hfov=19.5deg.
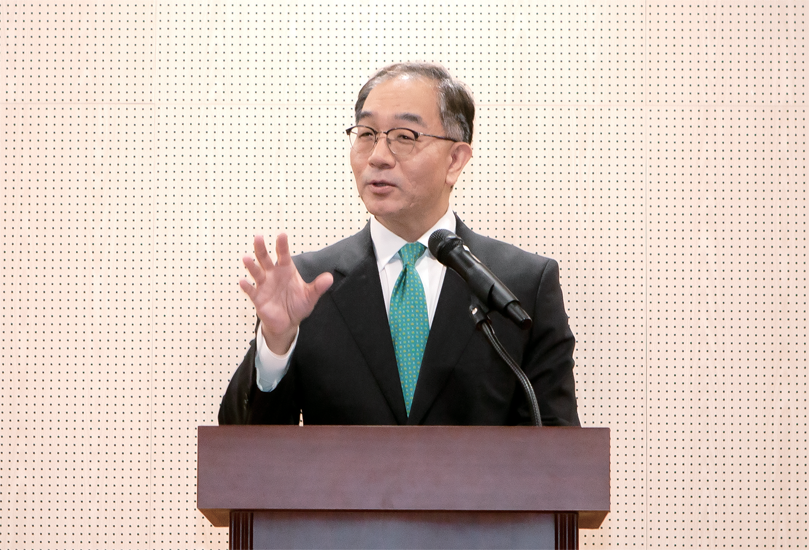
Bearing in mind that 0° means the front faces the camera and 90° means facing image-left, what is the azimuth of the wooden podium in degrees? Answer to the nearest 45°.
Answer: approximately 0°

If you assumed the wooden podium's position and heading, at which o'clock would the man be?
The man is roughly at 6 o'clock from the wooden podium.

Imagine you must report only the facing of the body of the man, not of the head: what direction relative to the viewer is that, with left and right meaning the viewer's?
facing the viewer

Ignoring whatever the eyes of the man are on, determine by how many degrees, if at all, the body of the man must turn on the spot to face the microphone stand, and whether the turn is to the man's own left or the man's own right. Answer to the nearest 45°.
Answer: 0° — they already face it

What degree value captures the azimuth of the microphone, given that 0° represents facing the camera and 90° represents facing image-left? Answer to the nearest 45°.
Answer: approximately 90°

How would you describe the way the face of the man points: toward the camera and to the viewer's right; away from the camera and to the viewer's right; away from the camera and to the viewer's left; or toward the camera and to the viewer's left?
toward the camera and to the viewer's left

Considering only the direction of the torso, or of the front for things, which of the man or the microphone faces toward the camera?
the man

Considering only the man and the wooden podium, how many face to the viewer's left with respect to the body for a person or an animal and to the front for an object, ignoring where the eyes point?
0

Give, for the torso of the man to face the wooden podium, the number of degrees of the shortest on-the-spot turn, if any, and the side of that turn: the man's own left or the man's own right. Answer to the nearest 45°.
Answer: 0° — they already face it

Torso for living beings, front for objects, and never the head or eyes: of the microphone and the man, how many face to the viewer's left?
1

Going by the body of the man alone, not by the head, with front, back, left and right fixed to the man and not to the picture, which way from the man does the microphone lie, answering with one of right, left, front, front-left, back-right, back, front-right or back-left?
front
